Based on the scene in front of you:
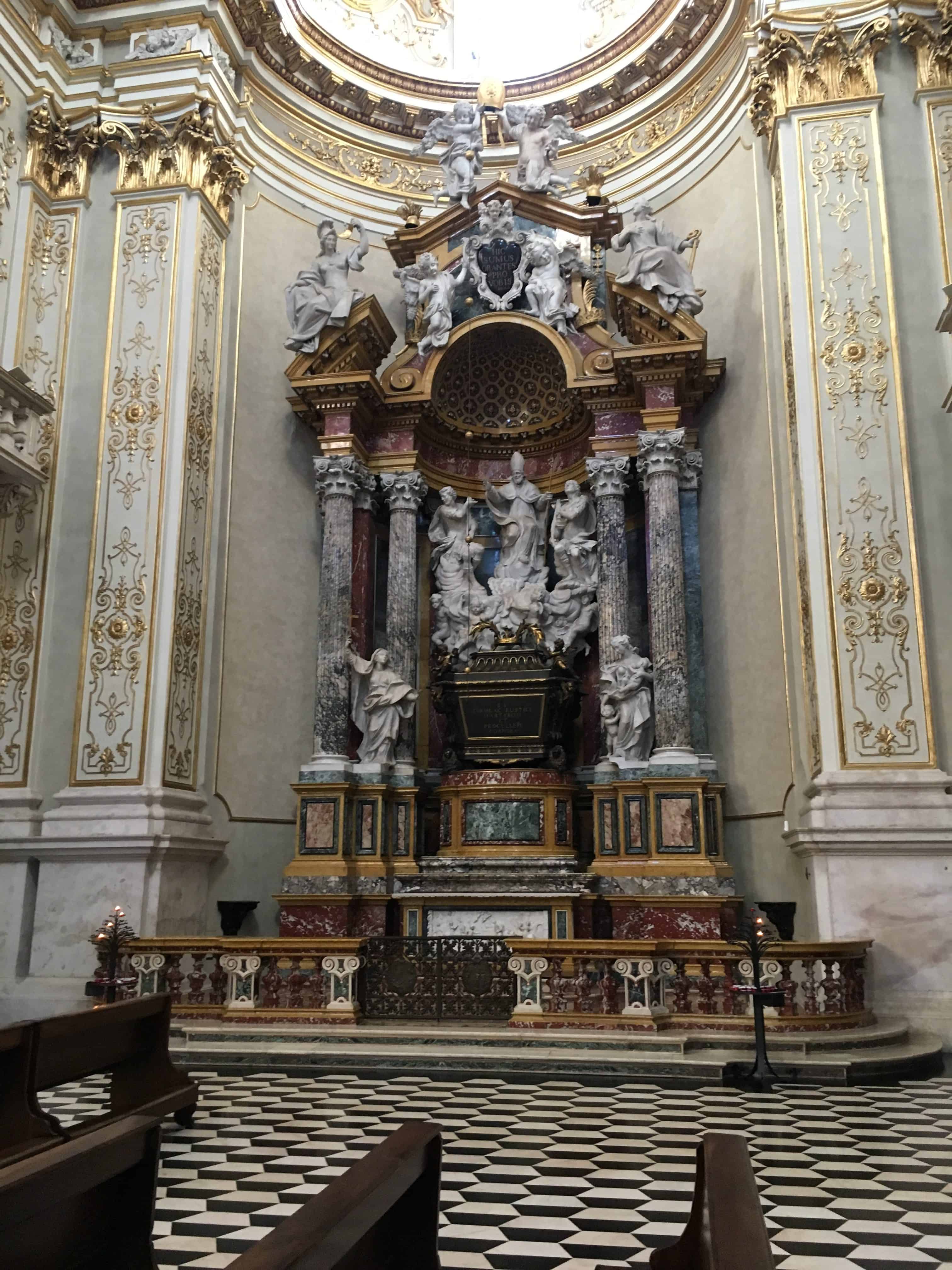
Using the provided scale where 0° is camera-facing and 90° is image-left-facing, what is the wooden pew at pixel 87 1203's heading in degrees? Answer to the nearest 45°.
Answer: approximately 135°

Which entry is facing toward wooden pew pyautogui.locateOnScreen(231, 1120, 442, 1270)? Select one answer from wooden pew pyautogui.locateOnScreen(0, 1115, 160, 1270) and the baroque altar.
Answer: the baroque altar

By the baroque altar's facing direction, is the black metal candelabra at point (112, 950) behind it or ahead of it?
ahead

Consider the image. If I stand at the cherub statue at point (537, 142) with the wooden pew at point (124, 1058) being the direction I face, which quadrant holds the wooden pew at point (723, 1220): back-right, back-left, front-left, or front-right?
front-left

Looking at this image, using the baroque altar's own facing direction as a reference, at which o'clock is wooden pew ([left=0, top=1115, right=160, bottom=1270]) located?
The wooden pew is roughly at 12 o'clock from the baroque altar.

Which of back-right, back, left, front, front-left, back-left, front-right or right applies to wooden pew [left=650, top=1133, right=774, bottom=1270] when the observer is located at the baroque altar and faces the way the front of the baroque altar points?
front

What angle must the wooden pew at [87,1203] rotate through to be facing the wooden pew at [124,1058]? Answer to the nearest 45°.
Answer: approximately 45° to its right

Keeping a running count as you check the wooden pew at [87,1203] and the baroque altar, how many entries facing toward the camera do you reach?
1

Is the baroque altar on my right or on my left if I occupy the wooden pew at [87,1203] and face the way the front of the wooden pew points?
on my right

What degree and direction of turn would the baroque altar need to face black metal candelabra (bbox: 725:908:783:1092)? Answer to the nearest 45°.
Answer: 0° — it already faces it

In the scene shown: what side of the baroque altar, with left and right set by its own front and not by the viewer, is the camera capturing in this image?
front

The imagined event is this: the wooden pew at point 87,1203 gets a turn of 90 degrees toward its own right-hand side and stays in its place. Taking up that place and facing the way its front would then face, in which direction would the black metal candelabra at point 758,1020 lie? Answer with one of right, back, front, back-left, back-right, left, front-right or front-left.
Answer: front
